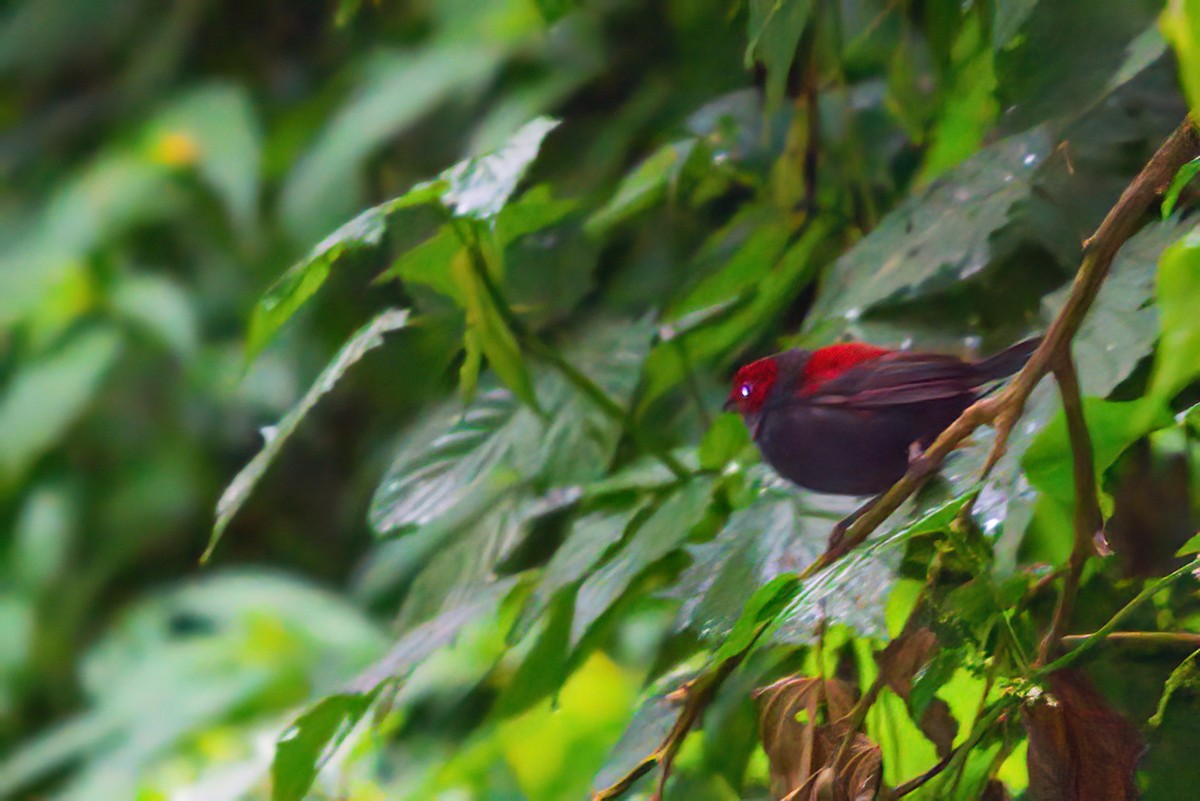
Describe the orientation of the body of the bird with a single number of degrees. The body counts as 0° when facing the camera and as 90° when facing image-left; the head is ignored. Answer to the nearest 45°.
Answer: approximately 90°
